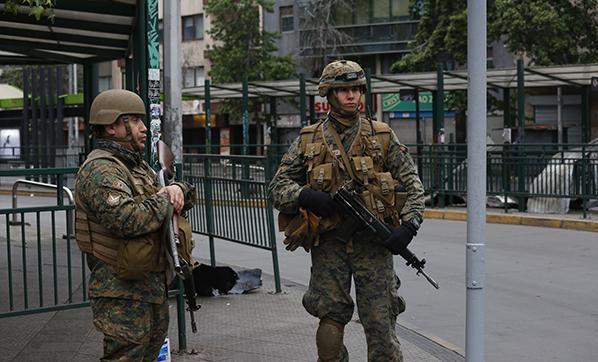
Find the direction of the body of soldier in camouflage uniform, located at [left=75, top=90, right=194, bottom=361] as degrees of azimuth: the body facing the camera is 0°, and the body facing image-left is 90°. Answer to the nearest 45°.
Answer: approximately 270°

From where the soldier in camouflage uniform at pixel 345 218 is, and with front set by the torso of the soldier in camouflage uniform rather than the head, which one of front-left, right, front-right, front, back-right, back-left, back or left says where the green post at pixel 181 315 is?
back-right

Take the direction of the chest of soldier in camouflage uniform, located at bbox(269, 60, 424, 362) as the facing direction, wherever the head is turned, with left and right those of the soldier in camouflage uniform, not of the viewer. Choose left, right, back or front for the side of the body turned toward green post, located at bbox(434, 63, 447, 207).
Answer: back

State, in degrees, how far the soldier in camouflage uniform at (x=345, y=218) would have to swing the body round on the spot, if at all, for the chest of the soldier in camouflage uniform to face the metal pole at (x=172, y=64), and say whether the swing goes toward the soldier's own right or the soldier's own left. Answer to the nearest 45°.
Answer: approximately 135° to the soldier's own right

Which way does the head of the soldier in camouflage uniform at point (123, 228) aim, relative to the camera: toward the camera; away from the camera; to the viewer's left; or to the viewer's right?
to the viewer's right

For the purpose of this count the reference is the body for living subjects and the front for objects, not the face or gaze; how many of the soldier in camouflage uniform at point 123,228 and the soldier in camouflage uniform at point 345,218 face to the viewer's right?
1

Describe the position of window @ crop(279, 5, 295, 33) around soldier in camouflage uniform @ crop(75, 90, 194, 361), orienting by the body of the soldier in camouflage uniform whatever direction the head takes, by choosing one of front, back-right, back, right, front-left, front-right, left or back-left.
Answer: left

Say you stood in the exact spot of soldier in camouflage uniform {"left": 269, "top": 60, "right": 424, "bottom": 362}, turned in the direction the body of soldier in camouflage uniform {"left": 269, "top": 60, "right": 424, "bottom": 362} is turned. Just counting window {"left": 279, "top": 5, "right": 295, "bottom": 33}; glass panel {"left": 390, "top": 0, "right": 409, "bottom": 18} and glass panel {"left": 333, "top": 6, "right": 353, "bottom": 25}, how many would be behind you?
3

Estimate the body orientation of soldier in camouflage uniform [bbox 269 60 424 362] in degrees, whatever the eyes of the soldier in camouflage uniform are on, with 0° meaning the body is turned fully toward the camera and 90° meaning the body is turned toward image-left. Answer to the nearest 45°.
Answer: approximately 0°

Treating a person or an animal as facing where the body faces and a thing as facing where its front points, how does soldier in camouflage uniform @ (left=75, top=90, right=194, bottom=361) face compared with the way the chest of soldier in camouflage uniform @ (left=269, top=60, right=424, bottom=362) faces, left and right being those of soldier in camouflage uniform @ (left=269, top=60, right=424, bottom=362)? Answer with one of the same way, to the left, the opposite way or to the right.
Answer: to the left
